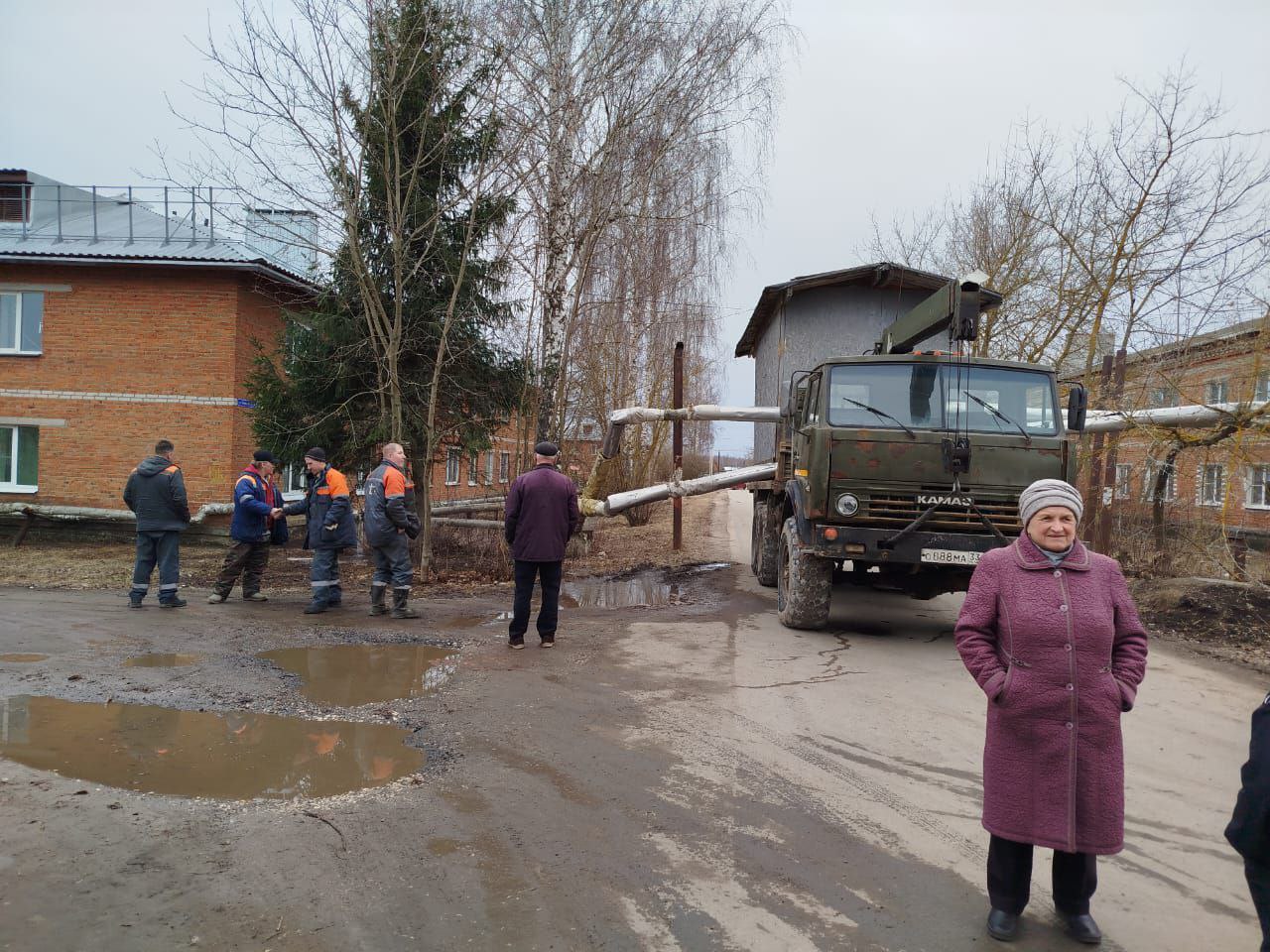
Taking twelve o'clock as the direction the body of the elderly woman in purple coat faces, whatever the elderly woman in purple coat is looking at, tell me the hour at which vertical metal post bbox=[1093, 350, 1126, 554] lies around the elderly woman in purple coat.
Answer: The vertical metal post is roughly at 6 o'clock from the elderly woman in purple coat.

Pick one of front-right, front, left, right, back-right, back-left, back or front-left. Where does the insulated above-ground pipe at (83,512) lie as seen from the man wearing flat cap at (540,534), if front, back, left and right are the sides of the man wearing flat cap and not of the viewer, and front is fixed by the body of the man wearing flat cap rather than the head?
front-left

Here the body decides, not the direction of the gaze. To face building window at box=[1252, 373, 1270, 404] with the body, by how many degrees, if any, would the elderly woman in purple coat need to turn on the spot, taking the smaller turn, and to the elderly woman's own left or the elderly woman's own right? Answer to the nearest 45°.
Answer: approximately 180°

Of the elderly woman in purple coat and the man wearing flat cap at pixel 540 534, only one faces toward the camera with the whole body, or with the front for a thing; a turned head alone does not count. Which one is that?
the elderly woman in purple coat

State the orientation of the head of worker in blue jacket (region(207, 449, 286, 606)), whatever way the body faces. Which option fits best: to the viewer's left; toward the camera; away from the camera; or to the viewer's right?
to the viewer's right

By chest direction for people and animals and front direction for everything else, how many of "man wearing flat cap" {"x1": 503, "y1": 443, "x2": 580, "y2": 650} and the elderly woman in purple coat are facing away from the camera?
1

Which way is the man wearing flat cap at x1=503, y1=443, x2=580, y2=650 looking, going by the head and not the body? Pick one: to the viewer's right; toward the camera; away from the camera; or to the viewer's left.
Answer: away from the camera

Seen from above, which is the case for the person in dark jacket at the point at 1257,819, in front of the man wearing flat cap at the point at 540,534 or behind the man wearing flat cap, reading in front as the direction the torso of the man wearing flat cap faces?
behind

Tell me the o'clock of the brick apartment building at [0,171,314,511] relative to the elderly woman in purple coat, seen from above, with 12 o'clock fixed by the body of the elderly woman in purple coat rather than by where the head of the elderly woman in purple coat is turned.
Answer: The brick apartment building is roughly at 4 o'clock from the elderly woman in purple coat.

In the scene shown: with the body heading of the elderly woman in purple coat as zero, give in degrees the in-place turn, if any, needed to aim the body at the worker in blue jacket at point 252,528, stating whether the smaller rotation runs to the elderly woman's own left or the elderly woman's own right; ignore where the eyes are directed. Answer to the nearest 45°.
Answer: approximately 135° to the elderly woman's own right

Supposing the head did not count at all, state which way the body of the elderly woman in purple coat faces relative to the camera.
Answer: toward the camera

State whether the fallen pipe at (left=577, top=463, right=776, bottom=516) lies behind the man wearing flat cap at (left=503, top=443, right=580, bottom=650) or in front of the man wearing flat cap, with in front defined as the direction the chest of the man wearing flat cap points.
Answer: in front

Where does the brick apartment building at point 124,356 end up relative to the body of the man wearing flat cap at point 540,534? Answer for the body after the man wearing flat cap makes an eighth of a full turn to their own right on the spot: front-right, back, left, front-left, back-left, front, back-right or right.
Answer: left

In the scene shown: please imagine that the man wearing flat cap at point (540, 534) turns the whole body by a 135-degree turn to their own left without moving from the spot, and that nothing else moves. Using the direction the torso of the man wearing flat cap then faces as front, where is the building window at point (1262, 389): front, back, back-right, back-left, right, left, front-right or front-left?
back-left

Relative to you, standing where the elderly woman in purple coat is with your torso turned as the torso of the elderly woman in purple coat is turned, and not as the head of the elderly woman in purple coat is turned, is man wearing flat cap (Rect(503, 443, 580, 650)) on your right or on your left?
on your right

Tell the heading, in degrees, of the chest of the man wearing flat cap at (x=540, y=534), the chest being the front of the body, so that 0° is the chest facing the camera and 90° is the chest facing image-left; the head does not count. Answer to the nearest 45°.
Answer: approximately 180°
